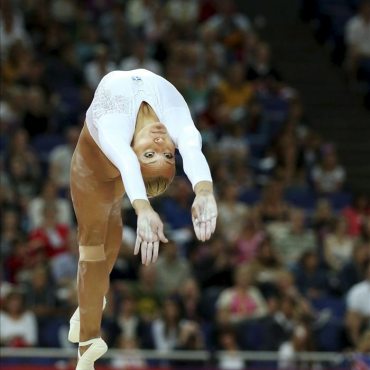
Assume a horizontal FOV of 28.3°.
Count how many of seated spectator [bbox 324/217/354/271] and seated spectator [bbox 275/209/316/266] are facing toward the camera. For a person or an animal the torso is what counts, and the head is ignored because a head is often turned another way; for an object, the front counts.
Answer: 2
